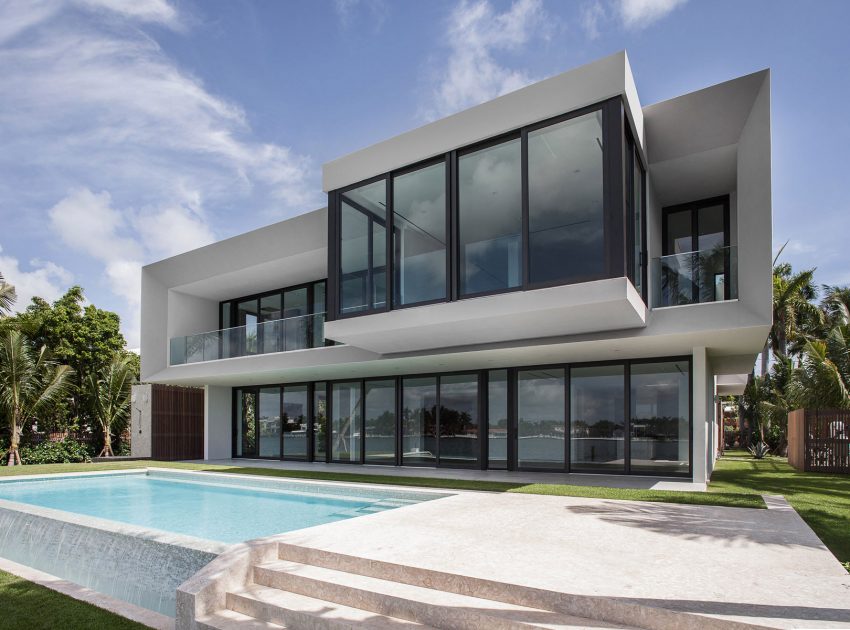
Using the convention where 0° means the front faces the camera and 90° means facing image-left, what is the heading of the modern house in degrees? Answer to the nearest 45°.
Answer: approximately 45°

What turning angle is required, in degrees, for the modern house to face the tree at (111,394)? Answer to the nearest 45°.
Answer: approximately 90° to its right

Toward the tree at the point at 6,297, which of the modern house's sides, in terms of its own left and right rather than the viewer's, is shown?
right

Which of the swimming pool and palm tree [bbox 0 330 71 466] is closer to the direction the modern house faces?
the swimming pool
